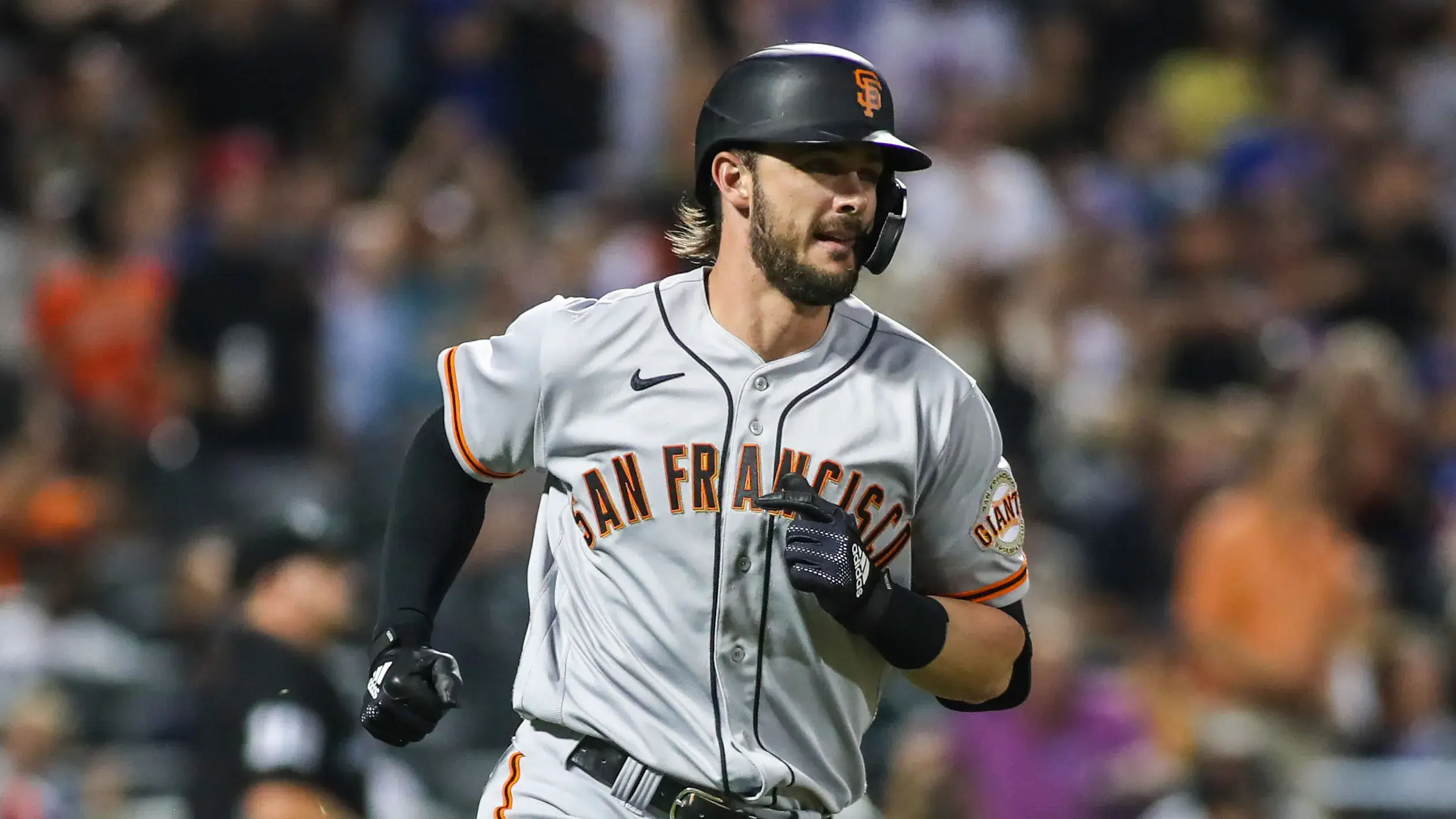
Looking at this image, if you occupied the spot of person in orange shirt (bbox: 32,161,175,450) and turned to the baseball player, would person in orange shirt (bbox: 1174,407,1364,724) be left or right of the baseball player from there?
left

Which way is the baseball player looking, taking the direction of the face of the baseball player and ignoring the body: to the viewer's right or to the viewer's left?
to the viewer's right

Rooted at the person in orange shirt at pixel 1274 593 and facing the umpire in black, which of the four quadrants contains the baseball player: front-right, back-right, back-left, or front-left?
front-left

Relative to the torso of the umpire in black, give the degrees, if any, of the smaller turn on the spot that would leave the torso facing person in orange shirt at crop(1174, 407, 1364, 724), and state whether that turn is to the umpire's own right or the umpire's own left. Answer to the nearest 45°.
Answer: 0° — they already face them

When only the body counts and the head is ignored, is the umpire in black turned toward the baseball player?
no
